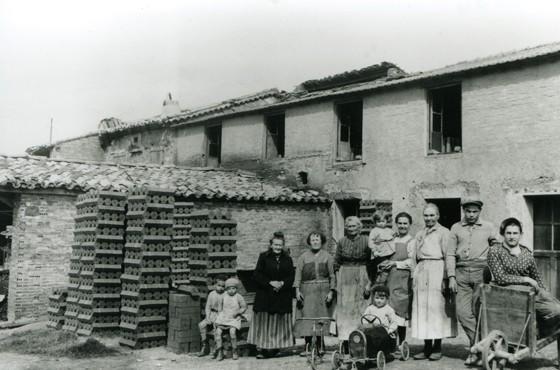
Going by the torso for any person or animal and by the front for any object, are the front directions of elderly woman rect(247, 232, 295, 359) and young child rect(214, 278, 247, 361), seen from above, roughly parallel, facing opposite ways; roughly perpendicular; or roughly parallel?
roughly parallel

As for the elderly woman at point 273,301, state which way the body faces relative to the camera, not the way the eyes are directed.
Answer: toward the camera

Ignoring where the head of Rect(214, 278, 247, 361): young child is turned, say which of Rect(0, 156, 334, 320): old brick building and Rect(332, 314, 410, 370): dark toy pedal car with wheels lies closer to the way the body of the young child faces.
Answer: the dark toy pedal car with wheels

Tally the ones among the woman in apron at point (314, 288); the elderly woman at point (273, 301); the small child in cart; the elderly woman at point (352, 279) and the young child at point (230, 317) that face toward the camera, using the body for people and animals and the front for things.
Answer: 5

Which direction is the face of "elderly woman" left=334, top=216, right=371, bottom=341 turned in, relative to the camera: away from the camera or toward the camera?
toward the camera

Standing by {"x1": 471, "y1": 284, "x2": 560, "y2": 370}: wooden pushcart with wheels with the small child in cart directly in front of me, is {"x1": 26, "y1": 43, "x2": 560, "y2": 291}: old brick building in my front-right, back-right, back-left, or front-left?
front-right

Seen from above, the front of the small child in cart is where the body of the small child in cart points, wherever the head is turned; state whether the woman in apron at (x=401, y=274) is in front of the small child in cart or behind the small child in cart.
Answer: behind

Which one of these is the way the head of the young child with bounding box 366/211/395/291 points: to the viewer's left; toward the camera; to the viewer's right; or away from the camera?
toward the camera

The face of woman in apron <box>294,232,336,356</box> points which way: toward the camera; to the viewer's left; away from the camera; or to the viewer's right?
toward the camera

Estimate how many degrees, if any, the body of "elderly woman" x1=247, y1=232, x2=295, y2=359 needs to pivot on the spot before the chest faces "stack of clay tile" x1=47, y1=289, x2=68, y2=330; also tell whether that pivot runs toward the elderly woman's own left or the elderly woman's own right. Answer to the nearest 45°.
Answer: approximately 135° to the elderly woman's own right

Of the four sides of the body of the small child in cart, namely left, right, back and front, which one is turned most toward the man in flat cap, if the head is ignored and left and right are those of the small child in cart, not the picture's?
left

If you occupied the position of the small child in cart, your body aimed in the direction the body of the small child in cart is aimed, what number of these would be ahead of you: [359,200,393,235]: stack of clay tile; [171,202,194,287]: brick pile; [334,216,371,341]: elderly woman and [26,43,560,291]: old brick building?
0

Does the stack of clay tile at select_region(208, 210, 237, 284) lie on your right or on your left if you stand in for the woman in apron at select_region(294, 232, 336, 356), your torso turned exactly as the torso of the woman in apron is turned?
on your right

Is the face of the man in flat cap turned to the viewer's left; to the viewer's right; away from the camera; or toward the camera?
toward the camera

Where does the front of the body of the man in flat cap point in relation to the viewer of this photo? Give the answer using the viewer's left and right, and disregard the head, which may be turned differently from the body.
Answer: facing the viewer

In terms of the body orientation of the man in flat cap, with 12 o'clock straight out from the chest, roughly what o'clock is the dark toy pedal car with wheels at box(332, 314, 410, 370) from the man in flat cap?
The dark toy pedal car with wheels is roughly at 2 o'clock from the man in flat cap.

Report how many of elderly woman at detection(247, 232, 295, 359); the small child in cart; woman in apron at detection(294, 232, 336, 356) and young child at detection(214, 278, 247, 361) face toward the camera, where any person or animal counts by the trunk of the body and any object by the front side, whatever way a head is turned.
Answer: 4

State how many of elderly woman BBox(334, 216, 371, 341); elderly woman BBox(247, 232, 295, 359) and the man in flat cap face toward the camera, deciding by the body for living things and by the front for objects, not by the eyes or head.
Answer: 3
